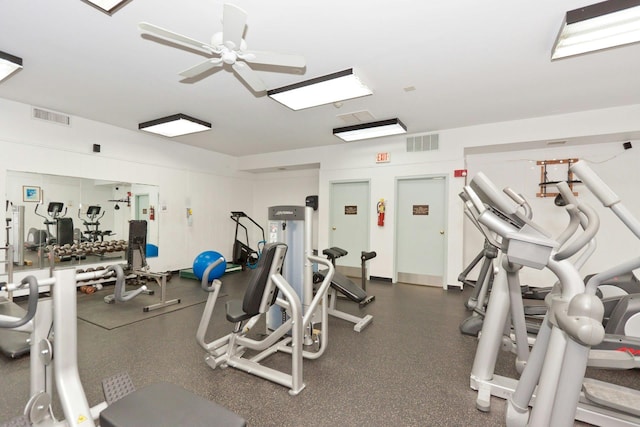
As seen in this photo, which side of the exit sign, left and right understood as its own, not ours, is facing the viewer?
front

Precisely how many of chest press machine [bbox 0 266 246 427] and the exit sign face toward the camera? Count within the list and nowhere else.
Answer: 1

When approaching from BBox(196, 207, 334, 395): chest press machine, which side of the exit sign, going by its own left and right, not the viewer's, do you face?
front

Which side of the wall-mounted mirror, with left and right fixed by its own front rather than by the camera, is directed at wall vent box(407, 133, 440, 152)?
front

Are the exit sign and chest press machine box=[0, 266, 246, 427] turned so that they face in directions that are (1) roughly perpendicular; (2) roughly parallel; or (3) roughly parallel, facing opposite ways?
roughly perpendicular

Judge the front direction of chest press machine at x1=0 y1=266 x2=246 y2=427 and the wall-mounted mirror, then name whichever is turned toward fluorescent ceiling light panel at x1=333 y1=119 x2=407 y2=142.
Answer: the wall-mounted mirror

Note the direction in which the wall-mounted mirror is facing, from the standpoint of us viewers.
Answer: facing the viewer and to the right of the viewer

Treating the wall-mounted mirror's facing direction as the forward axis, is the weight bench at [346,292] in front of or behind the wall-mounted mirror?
in front

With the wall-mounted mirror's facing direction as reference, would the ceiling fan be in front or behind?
in front

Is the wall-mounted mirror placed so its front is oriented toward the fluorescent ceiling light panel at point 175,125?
yes

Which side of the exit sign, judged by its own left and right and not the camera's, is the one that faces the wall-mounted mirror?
right
